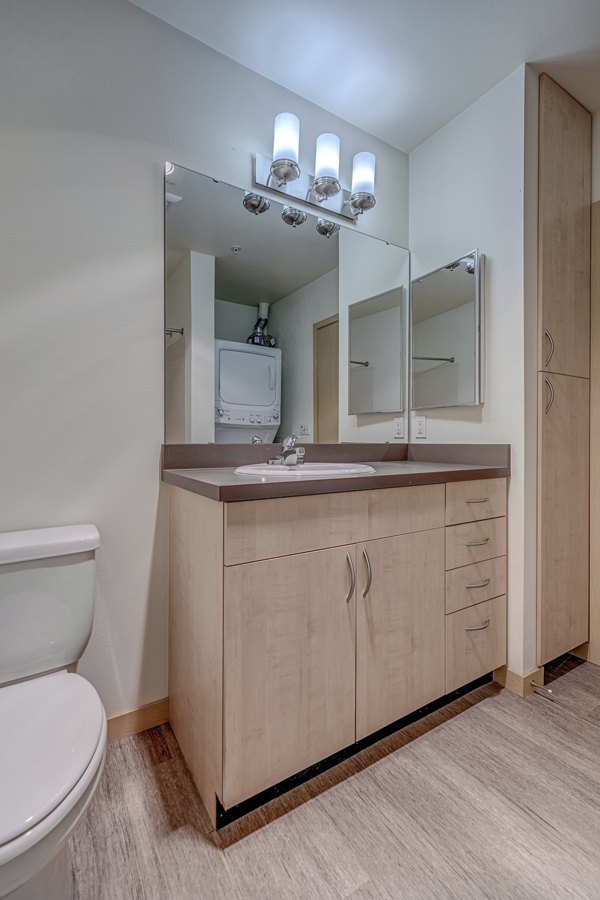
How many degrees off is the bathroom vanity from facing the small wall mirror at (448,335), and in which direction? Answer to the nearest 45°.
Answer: approximately 90° to its left

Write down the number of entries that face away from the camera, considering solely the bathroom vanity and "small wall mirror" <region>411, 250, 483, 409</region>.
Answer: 0

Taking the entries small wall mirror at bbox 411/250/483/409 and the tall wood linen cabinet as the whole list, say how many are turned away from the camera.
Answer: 0

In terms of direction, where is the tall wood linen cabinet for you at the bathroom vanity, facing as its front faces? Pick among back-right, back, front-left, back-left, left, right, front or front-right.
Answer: left

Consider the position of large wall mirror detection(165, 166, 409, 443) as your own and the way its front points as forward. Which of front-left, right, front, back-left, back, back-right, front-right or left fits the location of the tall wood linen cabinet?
front-left

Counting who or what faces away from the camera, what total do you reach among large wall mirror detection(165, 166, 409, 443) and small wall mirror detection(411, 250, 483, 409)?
0

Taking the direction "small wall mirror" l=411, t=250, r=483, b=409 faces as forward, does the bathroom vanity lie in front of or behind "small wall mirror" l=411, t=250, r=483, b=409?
in front

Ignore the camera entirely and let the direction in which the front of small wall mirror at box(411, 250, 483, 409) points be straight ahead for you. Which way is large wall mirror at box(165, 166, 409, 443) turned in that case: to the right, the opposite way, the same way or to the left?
to the left

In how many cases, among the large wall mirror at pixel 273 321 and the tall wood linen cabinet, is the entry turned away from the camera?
0
